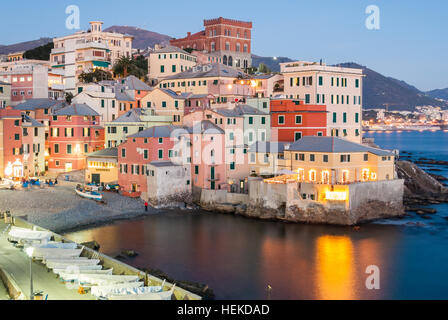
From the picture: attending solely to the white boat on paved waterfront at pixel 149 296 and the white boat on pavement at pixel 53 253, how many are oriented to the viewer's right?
2

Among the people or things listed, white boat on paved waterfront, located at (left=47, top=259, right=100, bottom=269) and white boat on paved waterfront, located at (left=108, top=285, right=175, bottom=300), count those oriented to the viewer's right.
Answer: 2

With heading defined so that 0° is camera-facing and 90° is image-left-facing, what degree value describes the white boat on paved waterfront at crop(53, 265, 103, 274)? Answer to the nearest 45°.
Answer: approximately 270°

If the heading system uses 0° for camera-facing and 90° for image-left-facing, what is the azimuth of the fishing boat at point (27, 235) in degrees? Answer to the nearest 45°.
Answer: approximately 270°

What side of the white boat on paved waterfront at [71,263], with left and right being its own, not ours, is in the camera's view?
right

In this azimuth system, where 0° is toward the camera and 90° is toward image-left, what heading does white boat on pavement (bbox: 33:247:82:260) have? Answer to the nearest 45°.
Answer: approximately 270°

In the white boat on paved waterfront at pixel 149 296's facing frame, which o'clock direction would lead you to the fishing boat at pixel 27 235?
The fishing boat is roughly at 8 o'clock from the white boat on paved waterfront.
